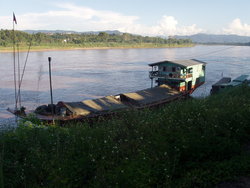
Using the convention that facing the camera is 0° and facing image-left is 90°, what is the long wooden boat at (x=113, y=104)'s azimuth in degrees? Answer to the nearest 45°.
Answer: approximately 45°
